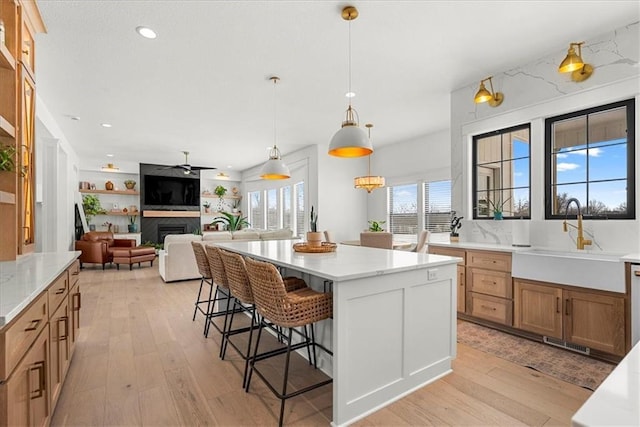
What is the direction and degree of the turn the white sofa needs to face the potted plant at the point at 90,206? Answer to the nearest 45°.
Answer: approximately 45° to its left

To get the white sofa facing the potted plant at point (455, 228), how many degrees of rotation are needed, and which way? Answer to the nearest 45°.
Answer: approximately 135° to its right

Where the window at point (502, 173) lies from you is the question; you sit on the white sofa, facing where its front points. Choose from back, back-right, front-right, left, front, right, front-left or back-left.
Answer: back-right

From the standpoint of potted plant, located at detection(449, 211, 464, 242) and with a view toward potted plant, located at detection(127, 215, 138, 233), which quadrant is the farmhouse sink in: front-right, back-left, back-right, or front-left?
back-left

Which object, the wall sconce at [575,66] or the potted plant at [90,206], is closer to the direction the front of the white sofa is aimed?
the potted plant

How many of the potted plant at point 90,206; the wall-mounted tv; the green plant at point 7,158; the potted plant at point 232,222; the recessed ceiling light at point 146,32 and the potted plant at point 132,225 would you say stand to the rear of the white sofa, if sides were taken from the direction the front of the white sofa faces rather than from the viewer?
2

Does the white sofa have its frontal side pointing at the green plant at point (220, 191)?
yes

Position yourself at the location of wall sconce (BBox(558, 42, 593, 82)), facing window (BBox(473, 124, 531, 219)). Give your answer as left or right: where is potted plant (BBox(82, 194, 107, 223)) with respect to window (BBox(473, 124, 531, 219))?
left

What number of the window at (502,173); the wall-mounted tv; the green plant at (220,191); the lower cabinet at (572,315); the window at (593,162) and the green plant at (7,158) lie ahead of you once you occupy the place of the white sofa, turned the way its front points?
2

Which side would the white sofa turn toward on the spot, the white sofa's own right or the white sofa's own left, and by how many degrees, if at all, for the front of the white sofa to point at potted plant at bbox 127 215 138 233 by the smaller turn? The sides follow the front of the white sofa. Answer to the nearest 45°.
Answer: approximately 45° to the white sofa's own left

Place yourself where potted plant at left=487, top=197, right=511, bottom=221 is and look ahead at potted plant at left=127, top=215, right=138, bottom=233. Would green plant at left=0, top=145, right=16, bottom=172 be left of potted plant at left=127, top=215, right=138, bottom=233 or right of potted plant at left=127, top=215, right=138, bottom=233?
left

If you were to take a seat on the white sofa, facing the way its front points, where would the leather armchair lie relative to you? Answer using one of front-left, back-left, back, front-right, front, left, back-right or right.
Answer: front-left

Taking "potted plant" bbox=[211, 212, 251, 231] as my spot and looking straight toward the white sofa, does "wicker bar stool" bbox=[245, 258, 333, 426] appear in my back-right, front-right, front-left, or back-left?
front-left

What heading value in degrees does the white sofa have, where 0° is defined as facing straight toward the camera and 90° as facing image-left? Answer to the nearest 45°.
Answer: approximately 180°

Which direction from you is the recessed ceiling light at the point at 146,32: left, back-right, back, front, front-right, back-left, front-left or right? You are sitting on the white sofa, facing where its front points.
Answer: back

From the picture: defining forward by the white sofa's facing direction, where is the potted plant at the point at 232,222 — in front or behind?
in front

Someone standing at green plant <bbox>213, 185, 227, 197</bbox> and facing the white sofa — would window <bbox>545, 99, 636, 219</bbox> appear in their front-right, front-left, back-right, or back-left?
front-left
